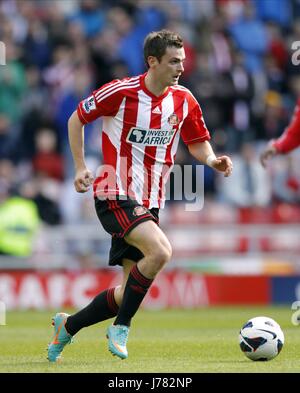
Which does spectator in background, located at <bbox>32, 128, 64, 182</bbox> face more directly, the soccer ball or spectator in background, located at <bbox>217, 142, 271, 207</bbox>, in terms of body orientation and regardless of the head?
the soccer ball

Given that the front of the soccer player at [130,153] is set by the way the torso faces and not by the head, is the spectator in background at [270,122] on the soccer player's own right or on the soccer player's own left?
on the soccer player's own left

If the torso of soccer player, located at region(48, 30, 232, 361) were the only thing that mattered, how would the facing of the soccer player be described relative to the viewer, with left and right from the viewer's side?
facing the viewer and to the right of the viewer

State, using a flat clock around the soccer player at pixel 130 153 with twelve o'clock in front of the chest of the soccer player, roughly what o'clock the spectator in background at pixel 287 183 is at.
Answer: The spectator in background is roughly at 8 o'clock from the soccer player.

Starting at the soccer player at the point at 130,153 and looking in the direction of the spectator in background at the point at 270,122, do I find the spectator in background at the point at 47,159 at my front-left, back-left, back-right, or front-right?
front-left

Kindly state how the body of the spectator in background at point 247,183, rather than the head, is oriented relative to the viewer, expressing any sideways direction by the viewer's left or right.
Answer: facing the viewer

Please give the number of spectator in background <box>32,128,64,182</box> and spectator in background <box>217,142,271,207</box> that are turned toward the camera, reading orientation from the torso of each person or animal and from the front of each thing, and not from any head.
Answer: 2

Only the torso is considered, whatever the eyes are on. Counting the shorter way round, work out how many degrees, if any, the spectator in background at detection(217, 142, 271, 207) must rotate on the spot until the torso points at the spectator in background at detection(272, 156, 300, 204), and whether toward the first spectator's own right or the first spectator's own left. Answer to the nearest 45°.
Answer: approximately 90° to the first spectator's own left

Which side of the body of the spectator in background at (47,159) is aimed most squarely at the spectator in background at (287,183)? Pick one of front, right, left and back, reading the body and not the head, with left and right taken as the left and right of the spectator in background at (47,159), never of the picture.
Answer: left

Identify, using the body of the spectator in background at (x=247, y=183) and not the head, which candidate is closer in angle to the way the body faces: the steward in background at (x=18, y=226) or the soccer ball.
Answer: the soccer ball

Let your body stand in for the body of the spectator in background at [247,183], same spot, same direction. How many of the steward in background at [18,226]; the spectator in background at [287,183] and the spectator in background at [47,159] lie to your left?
1

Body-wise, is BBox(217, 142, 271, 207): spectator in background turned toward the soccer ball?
yes
